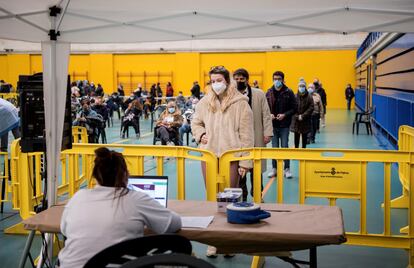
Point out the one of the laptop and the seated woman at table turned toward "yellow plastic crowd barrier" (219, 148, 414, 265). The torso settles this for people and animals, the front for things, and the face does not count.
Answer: the seated woman at table

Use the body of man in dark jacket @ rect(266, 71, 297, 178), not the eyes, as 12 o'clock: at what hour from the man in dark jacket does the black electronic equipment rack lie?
The black electronic equipment rack is roughly at 1 o'clock from the man in dark jacket.

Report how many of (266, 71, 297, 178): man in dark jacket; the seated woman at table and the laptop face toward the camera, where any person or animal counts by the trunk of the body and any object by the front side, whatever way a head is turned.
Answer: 2

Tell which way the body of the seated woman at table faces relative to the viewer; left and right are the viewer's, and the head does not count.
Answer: facing away from the viewer and to the right of the viewer

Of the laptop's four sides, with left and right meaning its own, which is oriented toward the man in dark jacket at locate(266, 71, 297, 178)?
back

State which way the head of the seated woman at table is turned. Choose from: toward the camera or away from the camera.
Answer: away from the camera

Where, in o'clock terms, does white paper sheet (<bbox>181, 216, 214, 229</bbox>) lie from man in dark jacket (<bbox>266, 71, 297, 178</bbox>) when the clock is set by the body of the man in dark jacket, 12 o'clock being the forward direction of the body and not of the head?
The white paper sheet is roughly at 12 o'clock from the man in dark jacket.

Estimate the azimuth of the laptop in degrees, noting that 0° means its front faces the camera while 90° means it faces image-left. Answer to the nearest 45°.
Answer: approximately 0°

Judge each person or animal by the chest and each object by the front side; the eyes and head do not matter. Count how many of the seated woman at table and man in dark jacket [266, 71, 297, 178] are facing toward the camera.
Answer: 1

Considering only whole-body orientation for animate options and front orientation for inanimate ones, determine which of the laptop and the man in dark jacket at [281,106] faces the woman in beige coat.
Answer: the man in dark jacket
